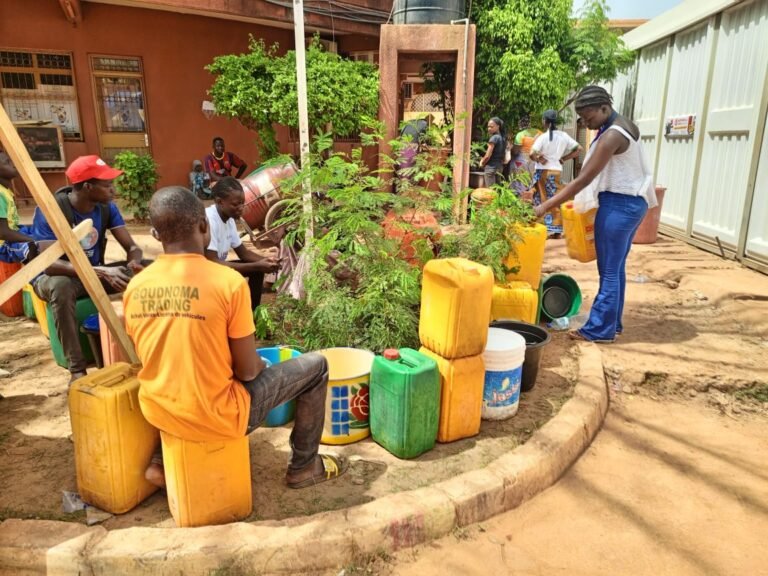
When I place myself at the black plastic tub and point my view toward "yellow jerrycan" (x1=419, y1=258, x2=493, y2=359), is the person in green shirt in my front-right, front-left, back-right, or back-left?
front-right

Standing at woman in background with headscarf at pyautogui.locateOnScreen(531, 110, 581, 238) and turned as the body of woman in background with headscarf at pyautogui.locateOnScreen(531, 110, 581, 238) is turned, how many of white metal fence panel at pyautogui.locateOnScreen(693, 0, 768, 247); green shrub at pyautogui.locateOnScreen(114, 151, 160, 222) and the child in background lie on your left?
2

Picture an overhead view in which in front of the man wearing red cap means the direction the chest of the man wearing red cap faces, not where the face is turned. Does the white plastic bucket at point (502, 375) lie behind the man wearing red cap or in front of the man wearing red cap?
in front

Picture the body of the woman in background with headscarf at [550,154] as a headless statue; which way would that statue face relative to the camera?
away from the camera

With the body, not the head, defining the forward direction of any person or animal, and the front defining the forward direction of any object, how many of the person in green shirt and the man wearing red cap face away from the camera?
0

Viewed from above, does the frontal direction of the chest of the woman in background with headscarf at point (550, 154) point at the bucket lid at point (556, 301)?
no

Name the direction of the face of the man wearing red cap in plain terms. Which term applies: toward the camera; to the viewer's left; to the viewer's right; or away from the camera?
to the viewer's right

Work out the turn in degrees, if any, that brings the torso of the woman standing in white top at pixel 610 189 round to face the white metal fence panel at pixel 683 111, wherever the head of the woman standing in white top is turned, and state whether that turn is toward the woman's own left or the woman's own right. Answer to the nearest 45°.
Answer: approximately 90° to the woman's own right

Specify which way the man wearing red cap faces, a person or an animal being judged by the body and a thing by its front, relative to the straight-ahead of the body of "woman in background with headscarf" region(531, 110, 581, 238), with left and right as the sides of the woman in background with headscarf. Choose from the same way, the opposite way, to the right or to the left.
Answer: to the right

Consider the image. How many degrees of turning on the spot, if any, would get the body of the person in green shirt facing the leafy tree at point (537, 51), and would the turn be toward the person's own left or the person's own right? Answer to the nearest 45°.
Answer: approximately 45° to the person's own left

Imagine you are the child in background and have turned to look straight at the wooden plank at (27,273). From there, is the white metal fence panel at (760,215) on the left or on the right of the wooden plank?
left

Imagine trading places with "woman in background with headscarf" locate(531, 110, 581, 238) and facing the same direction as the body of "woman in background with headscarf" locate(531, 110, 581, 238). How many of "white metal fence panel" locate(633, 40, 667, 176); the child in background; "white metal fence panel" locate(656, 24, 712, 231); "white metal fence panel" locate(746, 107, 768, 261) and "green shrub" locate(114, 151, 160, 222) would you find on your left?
2

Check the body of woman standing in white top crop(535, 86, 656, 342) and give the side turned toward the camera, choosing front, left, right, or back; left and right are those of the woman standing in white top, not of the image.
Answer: left

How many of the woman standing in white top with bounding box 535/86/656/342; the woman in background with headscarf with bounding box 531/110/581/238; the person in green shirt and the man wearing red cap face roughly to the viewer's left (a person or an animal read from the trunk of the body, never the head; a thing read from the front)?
1

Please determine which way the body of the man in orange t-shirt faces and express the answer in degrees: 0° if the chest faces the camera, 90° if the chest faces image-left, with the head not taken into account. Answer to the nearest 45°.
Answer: approximately 225°

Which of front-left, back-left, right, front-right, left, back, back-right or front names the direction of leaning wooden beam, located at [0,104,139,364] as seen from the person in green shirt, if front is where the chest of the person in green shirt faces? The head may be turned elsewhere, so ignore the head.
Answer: right

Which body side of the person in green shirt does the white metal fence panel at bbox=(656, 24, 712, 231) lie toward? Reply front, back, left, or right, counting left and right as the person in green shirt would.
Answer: front

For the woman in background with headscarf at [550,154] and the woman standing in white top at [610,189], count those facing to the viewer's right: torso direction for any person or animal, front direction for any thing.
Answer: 0

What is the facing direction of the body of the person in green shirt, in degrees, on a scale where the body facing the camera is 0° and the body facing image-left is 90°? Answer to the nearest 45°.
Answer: approximately 270°
